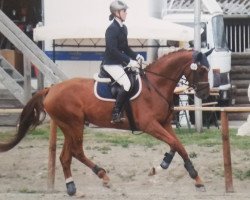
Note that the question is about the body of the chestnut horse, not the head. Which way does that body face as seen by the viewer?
to the viewer's right

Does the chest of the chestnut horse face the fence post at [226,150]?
yes

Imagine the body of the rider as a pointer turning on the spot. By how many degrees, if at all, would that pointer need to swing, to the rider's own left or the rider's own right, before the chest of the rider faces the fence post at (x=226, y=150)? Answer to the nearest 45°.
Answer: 0° — they already face it

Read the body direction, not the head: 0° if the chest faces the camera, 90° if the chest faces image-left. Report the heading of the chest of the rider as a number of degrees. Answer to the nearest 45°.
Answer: approximately 270°

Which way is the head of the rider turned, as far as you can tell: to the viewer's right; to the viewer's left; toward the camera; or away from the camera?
to the viewer's right

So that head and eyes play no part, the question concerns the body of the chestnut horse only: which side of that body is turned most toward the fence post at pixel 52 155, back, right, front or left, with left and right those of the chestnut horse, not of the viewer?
back
